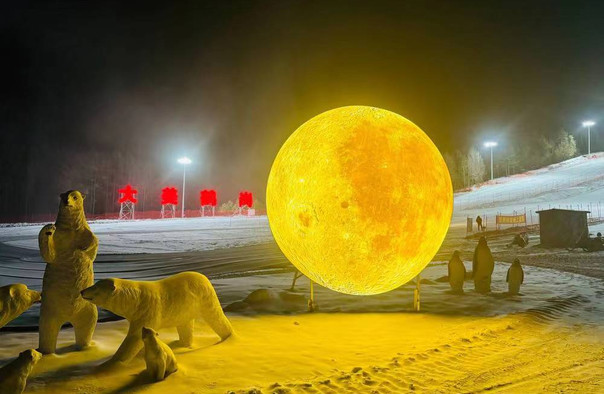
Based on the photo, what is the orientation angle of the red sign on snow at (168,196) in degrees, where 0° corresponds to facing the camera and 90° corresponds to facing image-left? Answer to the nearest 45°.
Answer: approximately 0°

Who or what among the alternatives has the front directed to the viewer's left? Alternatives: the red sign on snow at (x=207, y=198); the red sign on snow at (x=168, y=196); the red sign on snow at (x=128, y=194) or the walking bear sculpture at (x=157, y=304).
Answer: the walking bear sculpture

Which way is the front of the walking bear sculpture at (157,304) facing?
to the viewer's left

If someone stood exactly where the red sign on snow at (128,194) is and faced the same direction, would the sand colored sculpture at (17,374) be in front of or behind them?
in front

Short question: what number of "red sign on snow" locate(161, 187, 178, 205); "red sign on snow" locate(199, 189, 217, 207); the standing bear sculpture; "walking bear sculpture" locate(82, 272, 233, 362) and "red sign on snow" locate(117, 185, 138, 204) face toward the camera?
4

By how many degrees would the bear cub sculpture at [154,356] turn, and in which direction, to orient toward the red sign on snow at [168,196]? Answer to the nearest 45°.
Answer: approximately 135° to its right

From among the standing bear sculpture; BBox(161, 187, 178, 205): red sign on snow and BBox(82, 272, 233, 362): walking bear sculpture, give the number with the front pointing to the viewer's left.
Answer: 1

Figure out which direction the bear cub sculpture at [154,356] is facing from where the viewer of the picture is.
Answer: facing the viewer and to the left of the viewer

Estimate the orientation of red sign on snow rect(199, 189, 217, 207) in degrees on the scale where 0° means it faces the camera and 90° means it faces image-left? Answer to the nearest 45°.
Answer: approximately 0°

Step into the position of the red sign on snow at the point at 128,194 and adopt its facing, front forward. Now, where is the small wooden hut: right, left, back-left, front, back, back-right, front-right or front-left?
front-left

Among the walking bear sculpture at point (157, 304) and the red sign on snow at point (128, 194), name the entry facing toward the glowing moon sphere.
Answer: the red sign on snow
